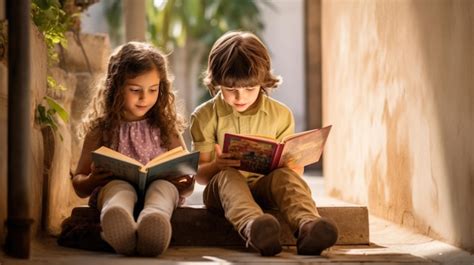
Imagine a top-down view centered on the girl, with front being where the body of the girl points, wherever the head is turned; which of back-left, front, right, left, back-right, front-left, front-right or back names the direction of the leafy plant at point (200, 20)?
back

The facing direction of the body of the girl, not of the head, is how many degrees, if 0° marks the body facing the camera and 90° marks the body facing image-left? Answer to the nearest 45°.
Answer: approximately 0°

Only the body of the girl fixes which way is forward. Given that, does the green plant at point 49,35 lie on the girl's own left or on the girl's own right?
on the girl's own right

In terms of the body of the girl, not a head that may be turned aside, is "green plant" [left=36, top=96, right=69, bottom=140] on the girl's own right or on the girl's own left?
on the girl's own right

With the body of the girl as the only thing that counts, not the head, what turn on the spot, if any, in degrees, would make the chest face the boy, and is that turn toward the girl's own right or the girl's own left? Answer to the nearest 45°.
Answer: approximately 90° to the girl's own left
